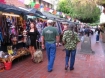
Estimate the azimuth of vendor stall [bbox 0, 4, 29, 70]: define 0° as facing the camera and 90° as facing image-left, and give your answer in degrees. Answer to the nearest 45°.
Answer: approximately 315°
